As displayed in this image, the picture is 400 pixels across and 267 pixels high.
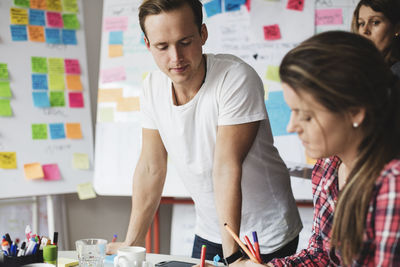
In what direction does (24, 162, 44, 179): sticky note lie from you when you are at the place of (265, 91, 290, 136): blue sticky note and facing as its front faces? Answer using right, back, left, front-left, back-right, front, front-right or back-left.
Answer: right

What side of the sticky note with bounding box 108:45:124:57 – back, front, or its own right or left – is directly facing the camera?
front

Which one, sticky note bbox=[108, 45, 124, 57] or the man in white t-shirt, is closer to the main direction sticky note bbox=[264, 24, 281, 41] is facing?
the man in white t-shirt

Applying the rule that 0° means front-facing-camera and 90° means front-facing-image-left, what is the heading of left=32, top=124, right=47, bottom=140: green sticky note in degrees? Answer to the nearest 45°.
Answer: approximately 0°

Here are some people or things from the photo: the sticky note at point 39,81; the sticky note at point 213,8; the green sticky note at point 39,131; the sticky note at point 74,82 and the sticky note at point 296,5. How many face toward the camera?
5

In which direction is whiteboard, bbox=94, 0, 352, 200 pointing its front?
toward the camera

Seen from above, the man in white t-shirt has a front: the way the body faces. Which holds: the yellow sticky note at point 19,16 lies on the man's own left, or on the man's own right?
on the man's own right

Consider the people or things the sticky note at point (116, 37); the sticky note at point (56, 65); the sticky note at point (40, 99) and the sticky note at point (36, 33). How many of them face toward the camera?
4

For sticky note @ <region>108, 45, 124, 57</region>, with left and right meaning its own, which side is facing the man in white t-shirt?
front

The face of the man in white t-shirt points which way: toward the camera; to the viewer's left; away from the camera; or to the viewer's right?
toward the camera
